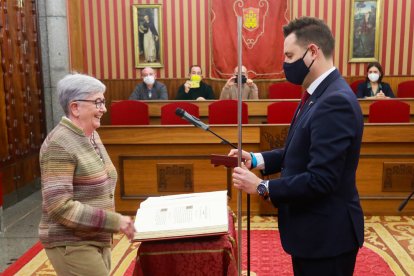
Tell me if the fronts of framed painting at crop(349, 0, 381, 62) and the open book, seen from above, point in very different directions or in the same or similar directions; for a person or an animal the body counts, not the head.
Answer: same or similar directions

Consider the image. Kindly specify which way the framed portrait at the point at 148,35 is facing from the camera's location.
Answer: facing the viewer

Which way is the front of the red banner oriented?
toward the camera

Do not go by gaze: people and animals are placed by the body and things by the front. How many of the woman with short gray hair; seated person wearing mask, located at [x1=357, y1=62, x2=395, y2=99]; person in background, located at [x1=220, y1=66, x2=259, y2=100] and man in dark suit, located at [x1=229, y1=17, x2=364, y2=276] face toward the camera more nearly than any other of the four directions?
2

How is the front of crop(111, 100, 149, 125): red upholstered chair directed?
toward the camera

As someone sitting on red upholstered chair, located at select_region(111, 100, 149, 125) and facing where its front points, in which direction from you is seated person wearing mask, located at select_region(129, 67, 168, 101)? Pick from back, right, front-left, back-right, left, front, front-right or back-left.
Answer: back

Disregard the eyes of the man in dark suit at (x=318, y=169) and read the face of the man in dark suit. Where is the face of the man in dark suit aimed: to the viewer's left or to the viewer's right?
to the viewer's left

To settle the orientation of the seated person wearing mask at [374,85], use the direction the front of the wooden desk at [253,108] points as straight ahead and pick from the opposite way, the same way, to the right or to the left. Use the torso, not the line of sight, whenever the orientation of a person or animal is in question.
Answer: the same way

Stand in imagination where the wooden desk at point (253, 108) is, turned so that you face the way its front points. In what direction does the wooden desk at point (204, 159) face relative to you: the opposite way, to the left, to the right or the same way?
the same way

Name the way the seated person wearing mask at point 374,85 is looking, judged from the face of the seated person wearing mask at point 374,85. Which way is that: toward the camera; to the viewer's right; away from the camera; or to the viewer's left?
toward the camera

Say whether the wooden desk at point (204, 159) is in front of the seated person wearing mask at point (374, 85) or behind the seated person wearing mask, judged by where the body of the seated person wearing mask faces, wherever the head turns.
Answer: in front

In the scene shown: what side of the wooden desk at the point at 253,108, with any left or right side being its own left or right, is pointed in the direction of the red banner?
back

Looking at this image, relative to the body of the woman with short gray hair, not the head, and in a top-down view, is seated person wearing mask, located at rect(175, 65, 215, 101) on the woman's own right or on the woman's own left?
on the woman's own left

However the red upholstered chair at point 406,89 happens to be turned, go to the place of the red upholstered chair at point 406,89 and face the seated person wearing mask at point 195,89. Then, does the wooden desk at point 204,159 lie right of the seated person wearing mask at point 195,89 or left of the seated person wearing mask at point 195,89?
left

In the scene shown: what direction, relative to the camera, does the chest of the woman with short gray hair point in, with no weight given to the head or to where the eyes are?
to the viewer's right

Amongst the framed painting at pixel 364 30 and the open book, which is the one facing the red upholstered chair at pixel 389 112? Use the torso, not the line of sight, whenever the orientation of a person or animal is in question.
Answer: the framed painting

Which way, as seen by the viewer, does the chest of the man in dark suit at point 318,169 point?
to the viewer's left

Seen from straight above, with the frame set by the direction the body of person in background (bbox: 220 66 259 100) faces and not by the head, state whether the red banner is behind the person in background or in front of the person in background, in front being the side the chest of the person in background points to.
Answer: behind

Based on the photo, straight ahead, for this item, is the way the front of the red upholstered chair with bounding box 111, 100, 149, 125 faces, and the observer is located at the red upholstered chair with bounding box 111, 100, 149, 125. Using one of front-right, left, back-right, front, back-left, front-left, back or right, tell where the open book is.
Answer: front
